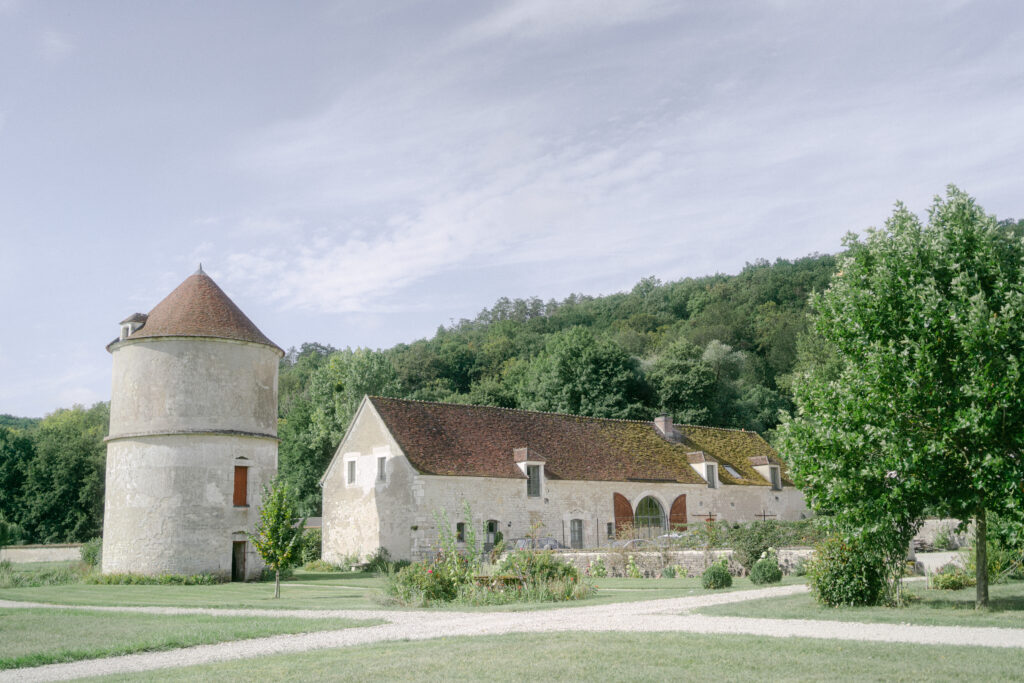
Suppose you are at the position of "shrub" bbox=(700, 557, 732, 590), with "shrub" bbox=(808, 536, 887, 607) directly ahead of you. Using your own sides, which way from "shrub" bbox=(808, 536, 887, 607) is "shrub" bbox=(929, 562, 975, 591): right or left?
left

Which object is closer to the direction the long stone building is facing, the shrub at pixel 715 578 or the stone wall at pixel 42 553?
the shrub

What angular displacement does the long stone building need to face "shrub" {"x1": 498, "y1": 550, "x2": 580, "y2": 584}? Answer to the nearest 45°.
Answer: approximately 45° to its right

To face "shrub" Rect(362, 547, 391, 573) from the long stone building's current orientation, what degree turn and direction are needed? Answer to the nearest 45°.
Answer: approximately 90° to its right

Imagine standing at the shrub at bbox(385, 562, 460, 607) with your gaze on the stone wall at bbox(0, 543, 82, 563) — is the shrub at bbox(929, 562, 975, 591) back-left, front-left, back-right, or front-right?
back-right

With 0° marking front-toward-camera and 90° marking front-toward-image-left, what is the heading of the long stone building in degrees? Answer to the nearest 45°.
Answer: approximately 315°

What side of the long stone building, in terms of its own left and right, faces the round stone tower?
right
